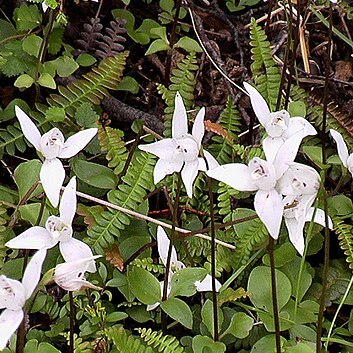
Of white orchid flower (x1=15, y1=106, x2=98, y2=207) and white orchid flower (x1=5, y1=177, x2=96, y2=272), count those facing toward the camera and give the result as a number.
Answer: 2

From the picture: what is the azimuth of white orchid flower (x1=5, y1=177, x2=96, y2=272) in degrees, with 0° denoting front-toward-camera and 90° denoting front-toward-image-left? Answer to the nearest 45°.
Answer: approximately 0°

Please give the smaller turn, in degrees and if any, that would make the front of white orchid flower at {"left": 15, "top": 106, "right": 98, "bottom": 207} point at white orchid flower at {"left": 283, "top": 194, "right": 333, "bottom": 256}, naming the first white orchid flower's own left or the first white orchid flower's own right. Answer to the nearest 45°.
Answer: approximately 90° to the first white orchid flower's own left

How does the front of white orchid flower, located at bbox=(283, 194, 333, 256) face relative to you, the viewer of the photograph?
facing the viewer and to the left of the viewer
